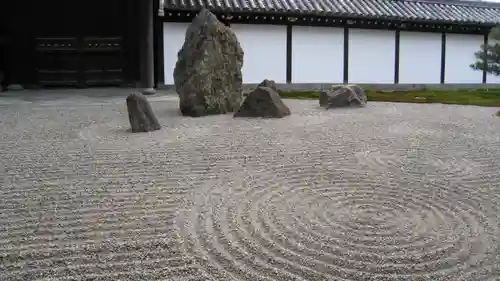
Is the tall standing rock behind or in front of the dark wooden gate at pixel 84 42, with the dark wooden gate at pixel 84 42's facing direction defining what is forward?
in front

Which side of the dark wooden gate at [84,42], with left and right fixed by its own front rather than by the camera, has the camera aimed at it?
front

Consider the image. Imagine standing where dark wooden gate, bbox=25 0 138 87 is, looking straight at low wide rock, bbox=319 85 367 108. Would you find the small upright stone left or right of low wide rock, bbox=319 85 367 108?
right

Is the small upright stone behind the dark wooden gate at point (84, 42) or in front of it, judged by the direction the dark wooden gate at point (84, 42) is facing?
in front

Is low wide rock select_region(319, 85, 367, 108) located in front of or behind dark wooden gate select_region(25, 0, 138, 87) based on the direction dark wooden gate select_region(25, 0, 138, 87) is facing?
in front

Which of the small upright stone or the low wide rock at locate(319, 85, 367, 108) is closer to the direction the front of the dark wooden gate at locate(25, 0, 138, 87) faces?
the small upright stone
